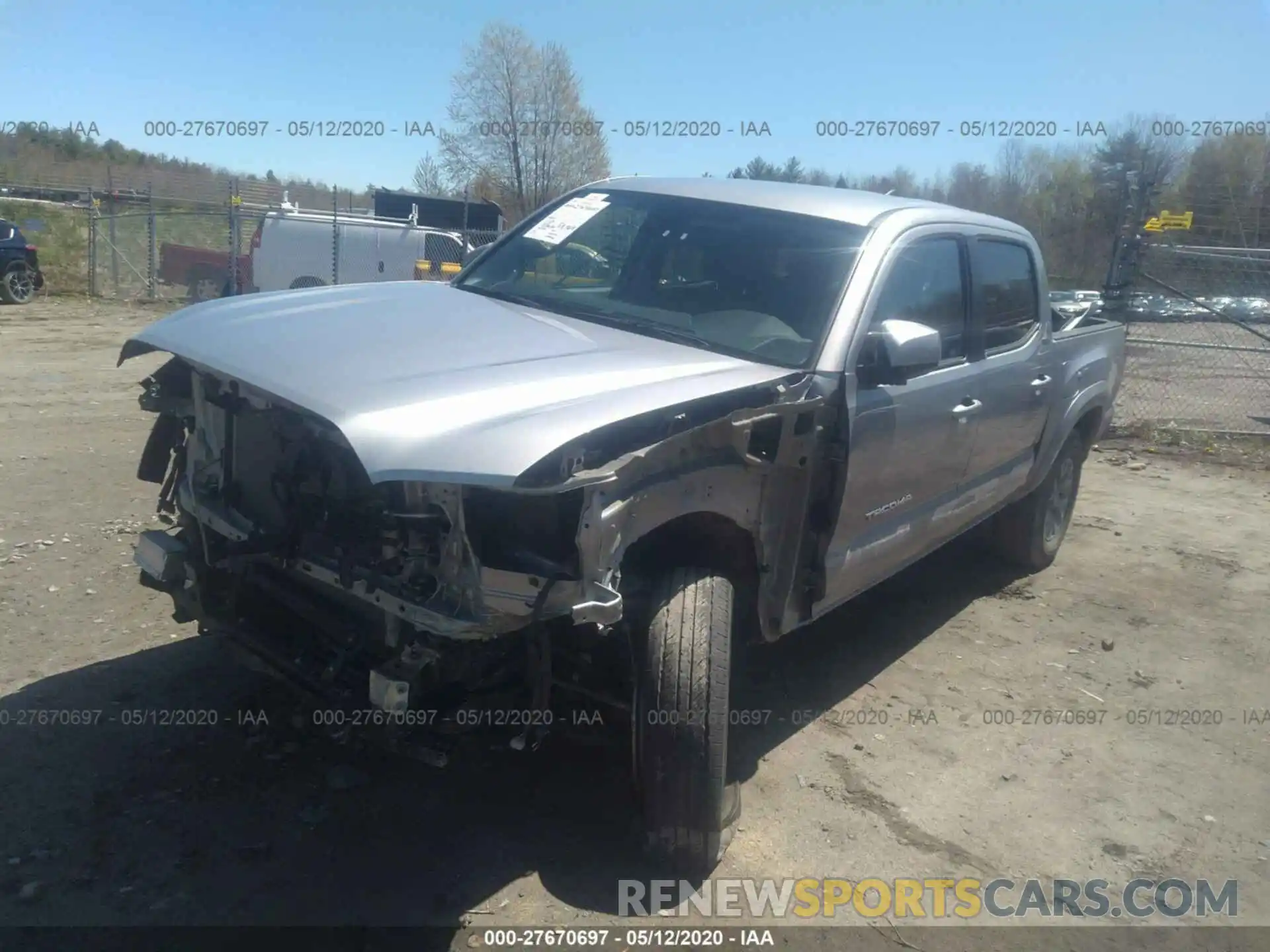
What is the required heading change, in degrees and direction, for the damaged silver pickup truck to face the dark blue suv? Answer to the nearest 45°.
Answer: approximately 90° to its right

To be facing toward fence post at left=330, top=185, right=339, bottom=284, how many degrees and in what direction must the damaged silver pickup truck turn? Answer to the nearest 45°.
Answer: approximately 135° to its right

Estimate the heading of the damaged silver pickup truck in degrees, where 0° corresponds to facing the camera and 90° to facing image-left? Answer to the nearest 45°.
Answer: approximately 45°

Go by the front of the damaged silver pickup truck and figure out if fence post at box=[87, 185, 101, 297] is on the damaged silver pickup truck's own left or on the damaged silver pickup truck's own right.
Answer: on the damaged silver pickup truck's own right

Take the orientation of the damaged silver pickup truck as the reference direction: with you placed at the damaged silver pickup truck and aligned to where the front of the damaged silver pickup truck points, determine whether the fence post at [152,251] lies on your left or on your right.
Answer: on your right
